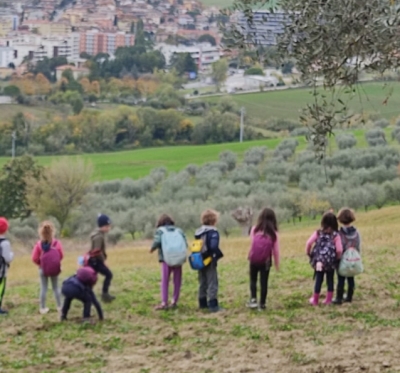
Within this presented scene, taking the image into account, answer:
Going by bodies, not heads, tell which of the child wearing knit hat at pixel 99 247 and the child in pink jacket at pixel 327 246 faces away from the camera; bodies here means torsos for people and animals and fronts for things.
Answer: the child in pink jacket

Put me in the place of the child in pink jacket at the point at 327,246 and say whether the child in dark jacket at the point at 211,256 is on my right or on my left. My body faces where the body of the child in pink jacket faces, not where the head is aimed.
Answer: on my left

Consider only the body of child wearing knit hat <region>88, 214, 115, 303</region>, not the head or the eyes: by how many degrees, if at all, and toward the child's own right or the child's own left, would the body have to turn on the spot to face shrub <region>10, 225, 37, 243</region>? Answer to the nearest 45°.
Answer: approximately 90° to the child's own left

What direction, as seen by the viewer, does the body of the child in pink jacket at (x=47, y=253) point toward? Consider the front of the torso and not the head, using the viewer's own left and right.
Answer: facing away from the viewer

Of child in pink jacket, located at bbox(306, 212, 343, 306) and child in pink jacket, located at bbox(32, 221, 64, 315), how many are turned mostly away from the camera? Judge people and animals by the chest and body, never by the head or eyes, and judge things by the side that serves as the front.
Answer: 2

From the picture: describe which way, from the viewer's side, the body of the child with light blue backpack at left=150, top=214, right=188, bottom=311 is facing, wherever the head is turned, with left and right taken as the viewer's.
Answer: facing away from the viewer and to the left of the viewer

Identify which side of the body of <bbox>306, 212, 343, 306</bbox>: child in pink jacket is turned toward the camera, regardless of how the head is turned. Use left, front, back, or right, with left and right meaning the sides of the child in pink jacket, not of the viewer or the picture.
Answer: back

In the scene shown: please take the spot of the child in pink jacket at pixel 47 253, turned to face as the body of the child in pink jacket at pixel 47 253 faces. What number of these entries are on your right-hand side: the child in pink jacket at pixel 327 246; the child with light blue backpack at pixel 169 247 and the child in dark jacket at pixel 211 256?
3

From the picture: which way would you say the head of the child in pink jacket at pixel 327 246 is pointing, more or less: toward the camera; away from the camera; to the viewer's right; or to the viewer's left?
away from the camera

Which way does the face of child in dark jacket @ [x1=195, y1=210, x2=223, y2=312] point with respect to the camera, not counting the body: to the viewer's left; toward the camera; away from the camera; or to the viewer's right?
away from the camera

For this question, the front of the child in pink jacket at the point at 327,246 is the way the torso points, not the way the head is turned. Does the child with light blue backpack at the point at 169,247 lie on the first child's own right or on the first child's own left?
on the first child's own left

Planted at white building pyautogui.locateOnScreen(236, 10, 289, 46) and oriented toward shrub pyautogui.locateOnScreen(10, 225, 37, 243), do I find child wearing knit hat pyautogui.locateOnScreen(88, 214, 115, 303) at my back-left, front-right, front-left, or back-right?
front-left
